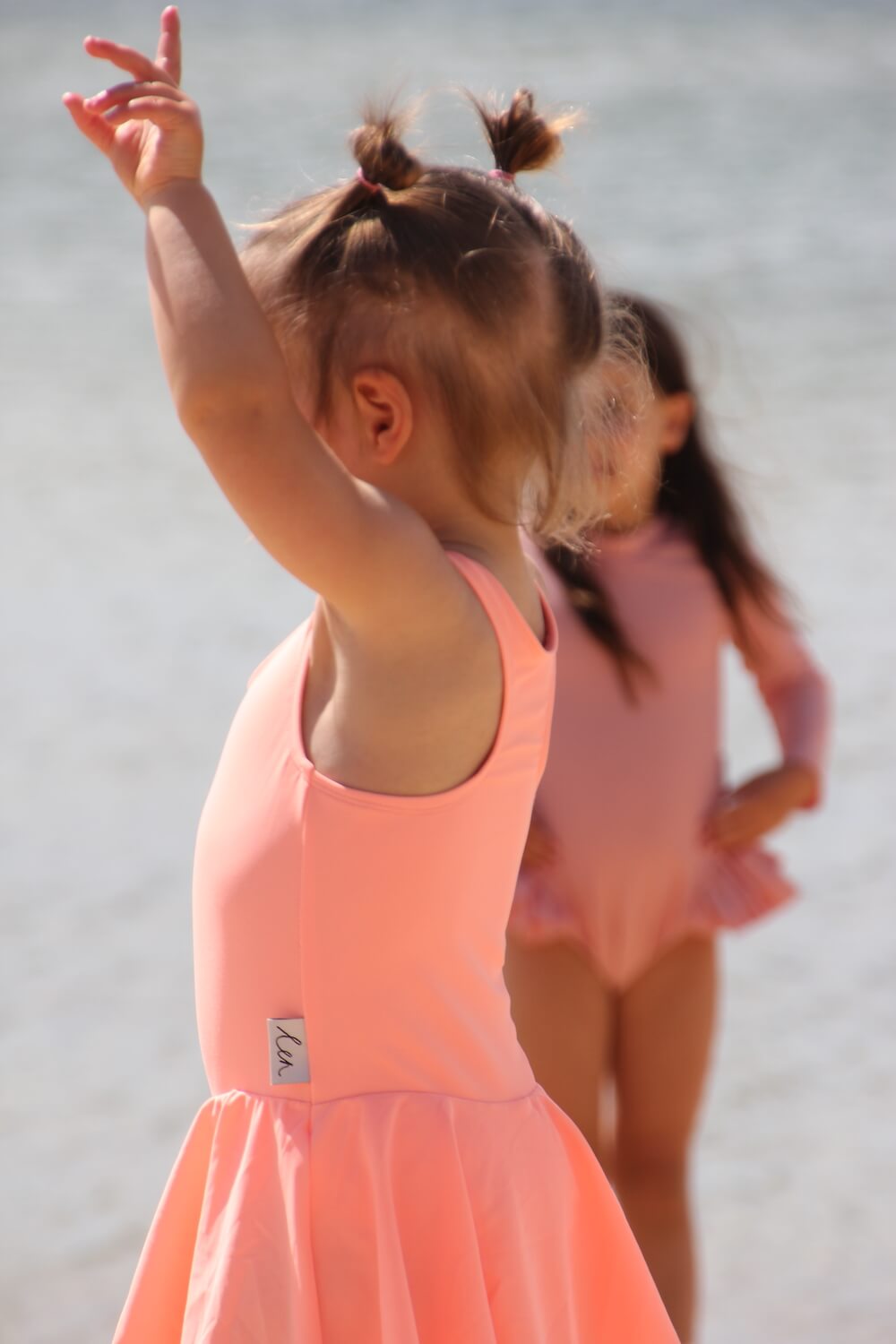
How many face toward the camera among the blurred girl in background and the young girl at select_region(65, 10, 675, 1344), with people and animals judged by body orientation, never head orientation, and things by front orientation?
1

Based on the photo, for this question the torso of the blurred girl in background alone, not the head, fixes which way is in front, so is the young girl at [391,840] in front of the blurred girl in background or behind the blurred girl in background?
in front

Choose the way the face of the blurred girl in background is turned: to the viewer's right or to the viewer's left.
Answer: to the viewer's left

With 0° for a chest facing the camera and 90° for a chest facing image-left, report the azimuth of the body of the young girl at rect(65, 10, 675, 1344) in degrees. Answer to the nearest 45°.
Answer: approximately 135°

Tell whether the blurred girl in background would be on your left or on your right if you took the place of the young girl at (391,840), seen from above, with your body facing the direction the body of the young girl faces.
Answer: on your right
